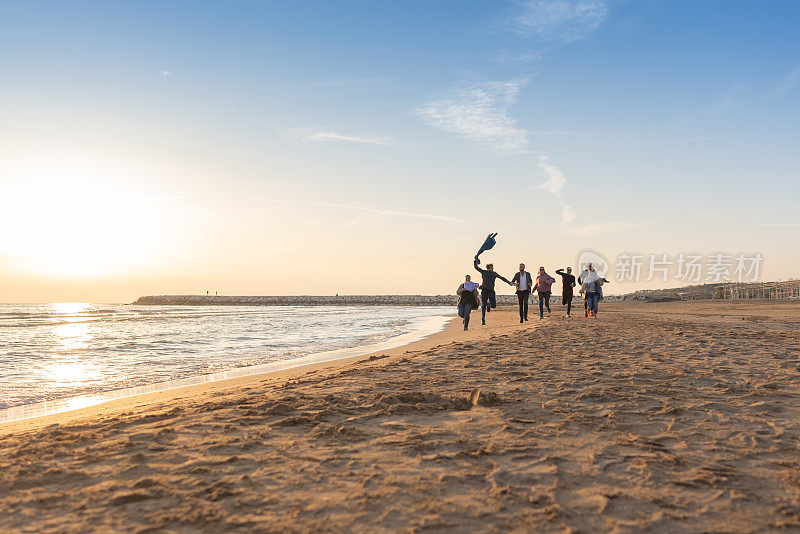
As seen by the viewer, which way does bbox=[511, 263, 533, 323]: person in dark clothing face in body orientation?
toward the camera

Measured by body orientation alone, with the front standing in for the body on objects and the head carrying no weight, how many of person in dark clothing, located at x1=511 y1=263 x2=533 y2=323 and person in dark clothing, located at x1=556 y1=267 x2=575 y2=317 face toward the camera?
2

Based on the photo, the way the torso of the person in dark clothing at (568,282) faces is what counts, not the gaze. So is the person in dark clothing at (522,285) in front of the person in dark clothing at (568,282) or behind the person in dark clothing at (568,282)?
in front

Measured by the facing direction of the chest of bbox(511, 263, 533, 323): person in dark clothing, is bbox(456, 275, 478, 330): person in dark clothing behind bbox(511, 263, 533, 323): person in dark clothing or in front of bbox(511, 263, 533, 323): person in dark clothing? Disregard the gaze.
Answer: in front

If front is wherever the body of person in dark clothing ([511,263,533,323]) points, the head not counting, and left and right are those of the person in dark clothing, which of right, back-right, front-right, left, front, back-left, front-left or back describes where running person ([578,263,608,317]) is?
back-left

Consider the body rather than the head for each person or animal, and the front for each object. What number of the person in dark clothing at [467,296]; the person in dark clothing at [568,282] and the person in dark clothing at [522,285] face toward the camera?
3

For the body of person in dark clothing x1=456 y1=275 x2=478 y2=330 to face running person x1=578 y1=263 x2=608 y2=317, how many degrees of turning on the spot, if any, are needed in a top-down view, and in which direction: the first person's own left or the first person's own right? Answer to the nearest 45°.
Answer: approximately 135° to the first person's own left

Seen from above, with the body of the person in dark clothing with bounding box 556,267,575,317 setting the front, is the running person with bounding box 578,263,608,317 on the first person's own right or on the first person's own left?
on the first person's own left

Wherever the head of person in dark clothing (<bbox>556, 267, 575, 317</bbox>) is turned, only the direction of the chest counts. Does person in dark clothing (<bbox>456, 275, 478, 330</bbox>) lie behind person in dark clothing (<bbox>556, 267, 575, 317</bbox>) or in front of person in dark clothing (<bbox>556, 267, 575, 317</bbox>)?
in front

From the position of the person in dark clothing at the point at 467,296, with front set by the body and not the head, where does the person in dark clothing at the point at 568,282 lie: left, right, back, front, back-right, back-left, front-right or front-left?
back-left

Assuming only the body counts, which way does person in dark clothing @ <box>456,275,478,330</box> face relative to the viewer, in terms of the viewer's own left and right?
facing the viewer
